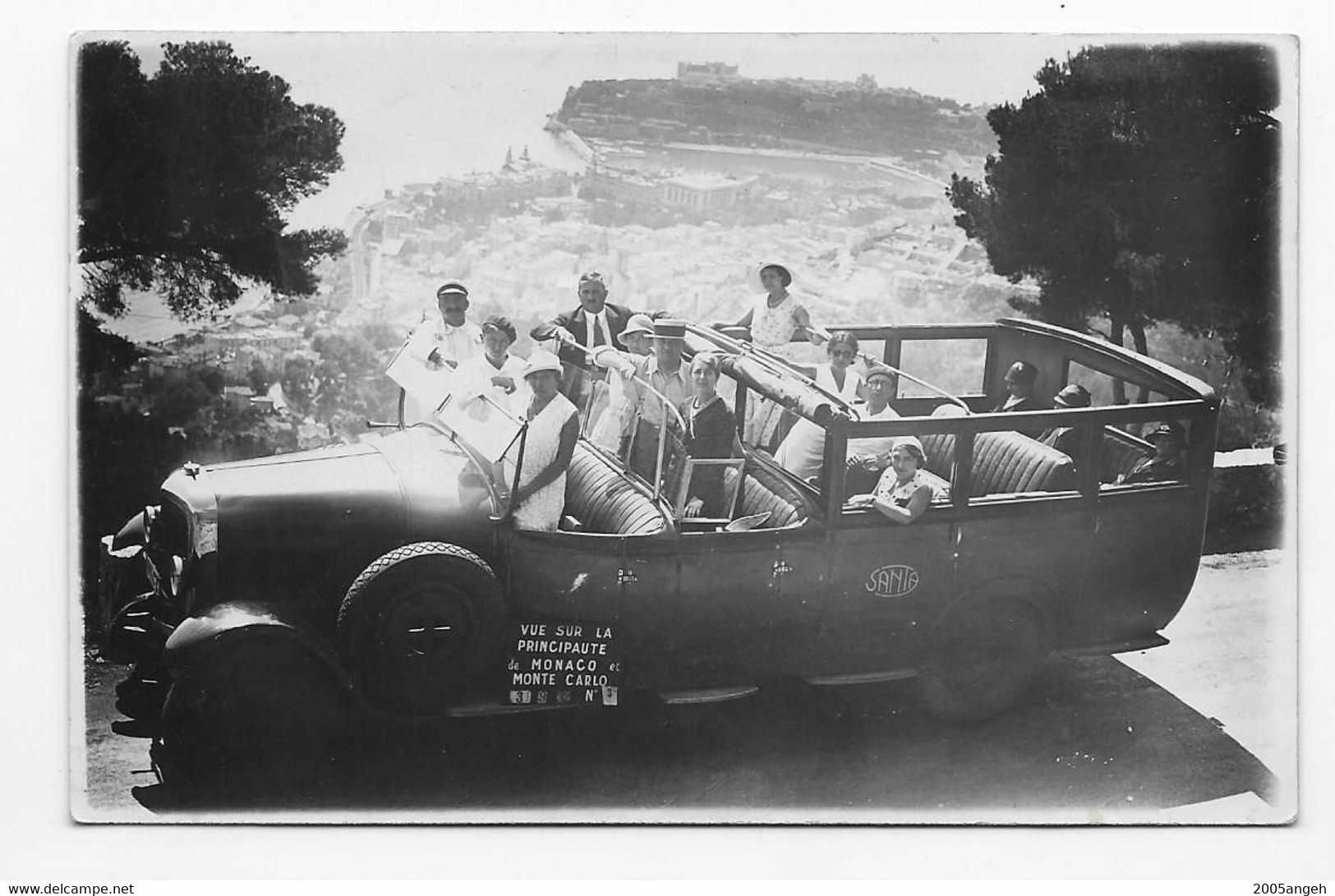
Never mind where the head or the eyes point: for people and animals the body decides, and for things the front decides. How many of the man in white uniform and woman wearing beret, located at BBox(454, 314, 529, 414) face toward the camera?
2

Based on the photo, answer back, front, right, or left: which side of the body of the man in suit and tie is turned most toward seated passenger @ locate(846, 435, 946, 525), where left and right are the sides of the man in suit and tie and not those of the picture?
left

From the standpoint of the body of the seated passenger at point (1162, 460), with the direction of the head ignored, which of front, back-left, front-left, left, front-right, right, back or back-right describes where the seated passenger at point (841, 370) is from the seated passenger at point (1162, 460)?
front-right

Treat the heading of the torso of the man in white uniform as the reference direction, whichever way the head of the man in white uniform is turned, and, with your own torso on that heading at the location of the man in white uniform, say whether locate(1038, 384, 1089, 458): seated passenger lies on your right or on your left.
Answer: on your left
